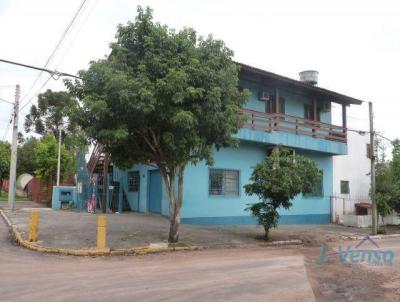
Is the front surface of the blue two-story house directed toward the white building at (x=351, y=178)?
no

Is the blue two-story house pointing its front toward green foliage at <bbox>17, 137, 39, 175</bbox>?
no

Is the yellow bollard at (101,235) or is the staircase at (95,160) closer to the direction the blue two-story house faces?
the yellow bollard

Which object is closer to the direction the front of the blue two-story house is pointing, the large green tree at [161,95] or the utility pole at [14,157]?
the large green tree

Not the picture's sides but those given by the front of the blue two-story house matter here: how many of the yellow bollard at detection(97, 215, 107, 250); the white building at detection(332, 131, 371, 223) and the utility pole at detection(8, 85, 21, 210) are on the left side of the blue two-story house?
1

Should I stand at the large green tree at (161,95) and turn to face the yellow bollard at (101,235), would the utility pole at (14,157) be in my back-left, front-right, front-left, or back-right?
front-right

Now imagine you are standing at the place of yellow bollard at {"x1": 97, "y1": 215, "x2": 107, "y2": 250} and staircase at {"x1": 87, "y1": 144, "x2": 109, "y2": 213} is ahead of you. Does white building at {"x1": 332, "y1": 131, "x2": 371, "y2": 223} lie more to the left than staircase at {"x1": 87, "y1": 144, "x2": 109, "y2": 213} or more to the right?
right

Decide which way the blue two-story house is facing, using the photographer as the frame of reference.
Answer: facing the viewer and to the right of the viewer

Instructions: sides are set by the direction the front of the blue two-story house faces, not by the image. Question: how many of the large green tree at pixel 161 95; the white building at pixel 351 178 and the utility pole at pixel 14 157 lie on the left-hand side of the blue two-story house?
1

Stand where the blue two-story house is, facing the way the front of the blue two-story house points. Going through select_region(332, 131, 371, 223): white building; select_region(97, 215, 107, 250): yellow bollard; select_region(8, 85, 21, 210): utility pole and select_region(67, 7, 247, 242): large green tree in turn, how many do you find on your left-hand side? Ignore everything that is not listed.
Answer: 1

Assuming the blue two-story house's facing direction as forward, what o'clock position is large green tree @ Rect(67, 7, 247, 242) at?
The large green tree is roughly at 2 o'clock from the blue two-story house.

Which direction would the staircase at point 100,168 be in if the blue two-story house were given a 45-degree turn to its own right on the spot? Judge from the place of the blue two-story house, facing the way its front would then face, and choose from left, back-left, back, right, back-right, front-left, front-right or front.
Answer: right

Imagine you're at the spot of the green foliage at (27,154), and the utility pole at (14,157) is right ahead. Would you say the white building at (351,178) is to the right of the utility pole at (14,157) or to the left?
left
